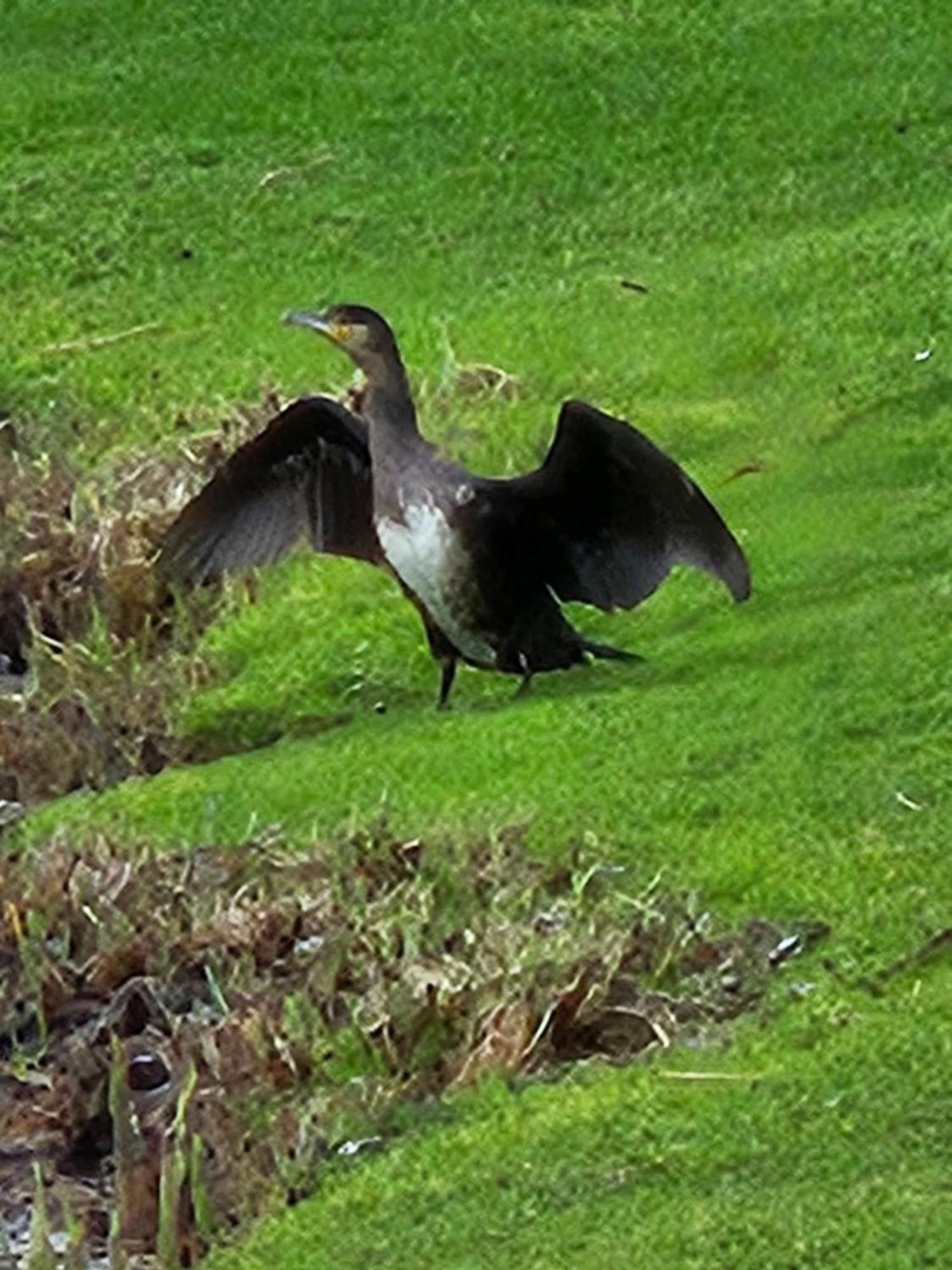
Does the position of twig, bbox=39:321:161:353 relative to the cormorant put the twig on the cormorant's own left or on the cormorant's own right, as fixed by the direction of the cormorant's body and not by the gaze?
on the cormorant's own right

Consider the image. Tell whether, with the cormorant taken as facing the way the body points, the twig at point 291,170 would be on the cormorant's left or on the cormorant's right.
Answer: on the cormorant's right

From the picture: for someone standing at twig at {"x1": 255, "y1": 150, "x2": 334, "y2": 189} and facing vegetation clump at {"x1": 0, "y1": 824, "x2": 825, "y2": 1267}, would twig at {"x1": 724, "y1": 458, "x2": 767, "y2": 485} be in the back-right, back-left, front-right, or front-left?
front-left

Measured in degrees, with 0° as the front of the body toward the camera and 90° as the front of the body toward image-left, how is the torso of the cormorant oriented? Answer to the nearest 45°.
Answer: approximately 45°

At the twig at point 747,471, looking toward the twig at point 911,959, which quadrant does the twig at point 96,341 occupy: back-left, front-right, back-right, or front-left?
back-right

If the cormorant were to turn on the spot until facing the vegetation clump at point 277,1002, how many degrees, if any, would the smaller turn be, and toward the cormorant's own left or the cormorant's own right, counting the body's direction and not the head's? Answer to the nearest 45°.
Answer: approximately 45° to the cormorant's own left
